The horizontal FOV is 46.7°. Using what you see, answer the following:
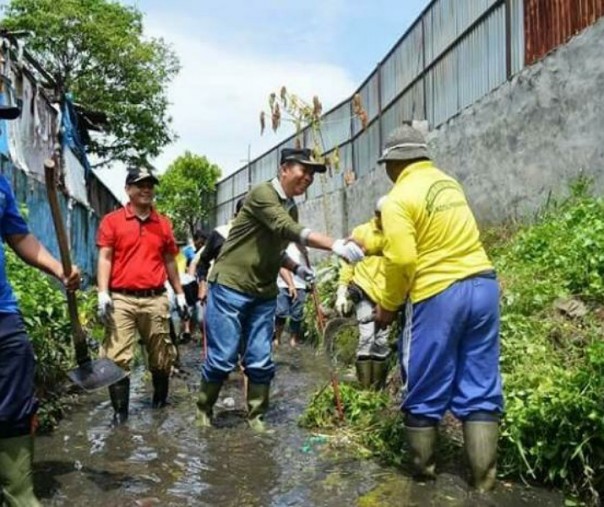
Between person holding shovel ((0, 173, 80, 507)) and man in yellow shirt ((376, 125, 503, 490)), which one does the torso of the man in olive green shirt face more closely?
the man in yellow shirt

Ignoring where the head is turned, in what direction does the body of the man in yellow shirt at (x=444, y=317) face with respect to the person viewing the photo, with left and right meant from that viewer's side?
facing away from the viewer and to the left of the viewer

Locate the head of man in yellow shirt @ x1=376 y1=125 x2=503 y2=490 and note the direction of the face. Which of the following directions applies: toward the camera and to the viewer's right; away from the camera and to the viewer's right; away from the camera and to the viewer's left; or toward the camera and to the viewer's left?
away from the camera and to the viewer's left

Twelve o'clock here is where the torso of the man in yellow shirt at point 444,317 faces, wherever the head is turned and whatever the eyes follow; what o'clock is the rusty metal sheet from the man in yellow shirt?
The rusty metal sheet is roughly at 2 o'clock from the man in yellow shirt.

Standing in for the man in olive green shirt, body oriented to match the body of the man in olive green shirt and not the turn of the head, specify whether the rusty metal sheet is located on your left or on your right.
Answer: on your left

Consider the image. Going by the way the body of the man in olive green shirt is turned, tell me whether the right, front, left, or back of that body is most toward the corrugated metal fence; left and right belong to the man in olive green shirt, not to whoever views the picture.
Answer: left

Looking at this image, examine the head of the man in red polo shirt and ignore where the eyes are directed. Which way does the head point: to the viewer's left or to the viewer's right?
to the viewer's right

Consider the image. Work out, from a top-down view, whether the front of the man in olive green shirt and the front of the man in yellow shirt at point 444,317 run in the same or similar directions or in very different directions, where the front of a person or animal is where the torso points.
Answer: very different directions

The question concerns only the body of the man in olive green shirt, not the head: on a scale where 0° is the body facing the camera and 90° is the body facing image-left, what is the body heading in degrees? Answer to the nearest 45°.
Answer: approximately 315°

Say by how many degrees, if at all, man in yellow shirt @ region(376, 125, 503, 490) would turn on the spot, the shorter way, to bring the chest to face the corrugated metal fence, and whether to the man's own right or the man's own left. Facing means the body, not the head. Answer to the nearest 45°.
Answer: approximately 45° to the man's own right
